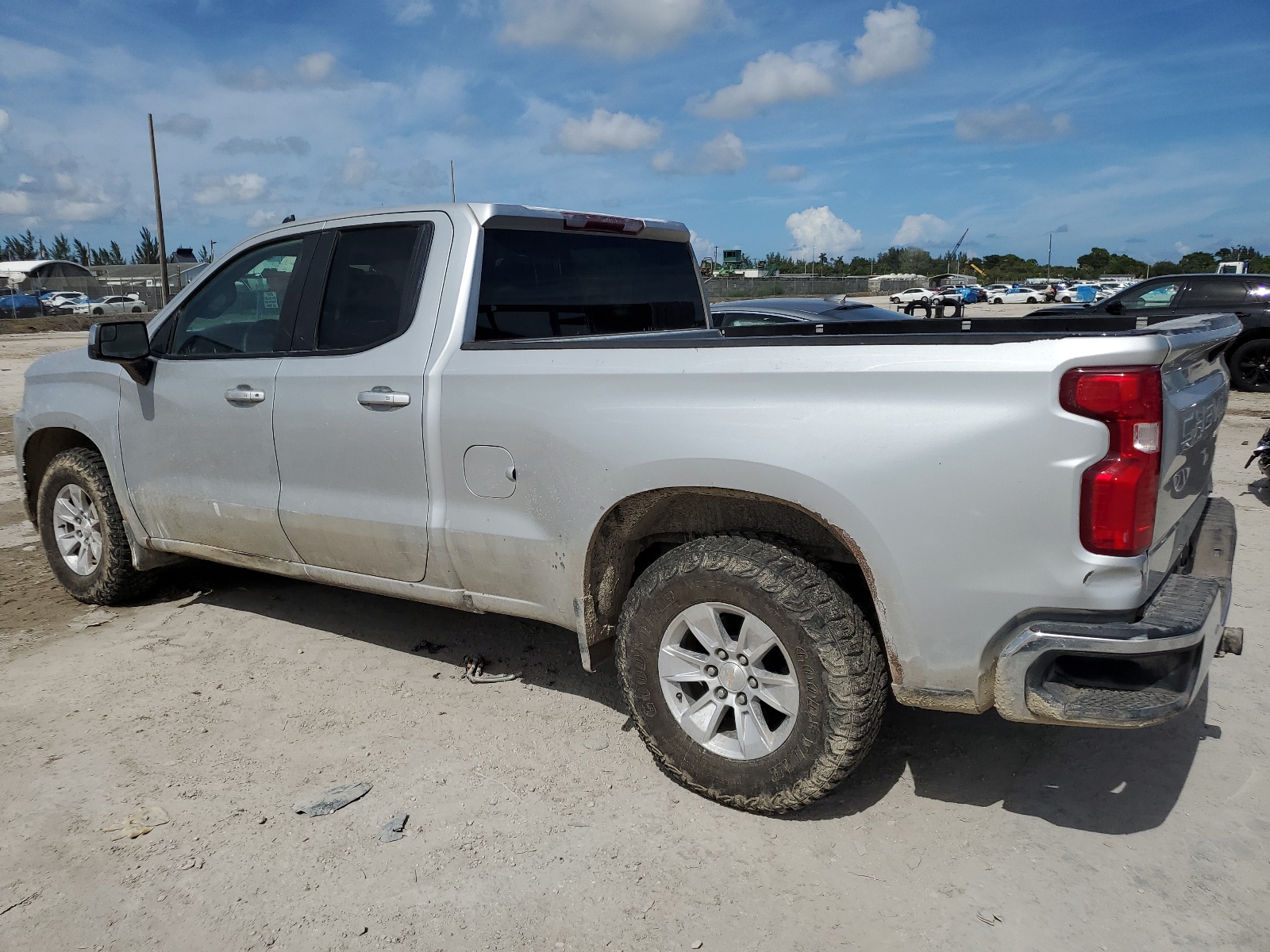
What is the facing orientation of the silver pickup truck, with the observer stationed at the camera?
facing away from the viewer and to the left of the viewer

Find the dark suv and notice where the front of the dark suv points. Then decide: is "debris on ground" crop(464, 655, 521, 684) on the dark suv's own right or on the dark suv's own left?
on the dark suv's own left

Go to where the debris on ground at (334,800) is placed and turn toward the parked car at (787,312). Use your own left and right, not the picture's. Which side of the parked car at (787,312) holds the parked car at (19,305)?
left

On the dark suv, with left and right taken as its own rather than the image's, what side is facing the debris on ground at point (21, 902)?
left

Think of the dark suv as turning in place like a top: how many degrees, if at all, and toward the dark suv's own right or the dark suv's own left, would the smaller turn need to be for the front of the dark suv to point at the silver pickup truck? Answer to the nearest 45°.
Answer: approximately 90° to the dark suv's own left

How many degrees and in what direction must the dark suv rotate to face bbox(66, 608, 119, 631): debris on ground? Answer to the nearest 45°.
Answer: approximately 45° to its left

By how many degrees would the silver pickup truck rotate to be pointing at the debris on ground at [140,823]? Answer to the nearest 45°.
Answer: approximately 45° to its left

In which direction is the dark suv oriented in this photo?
to the viewer's left
